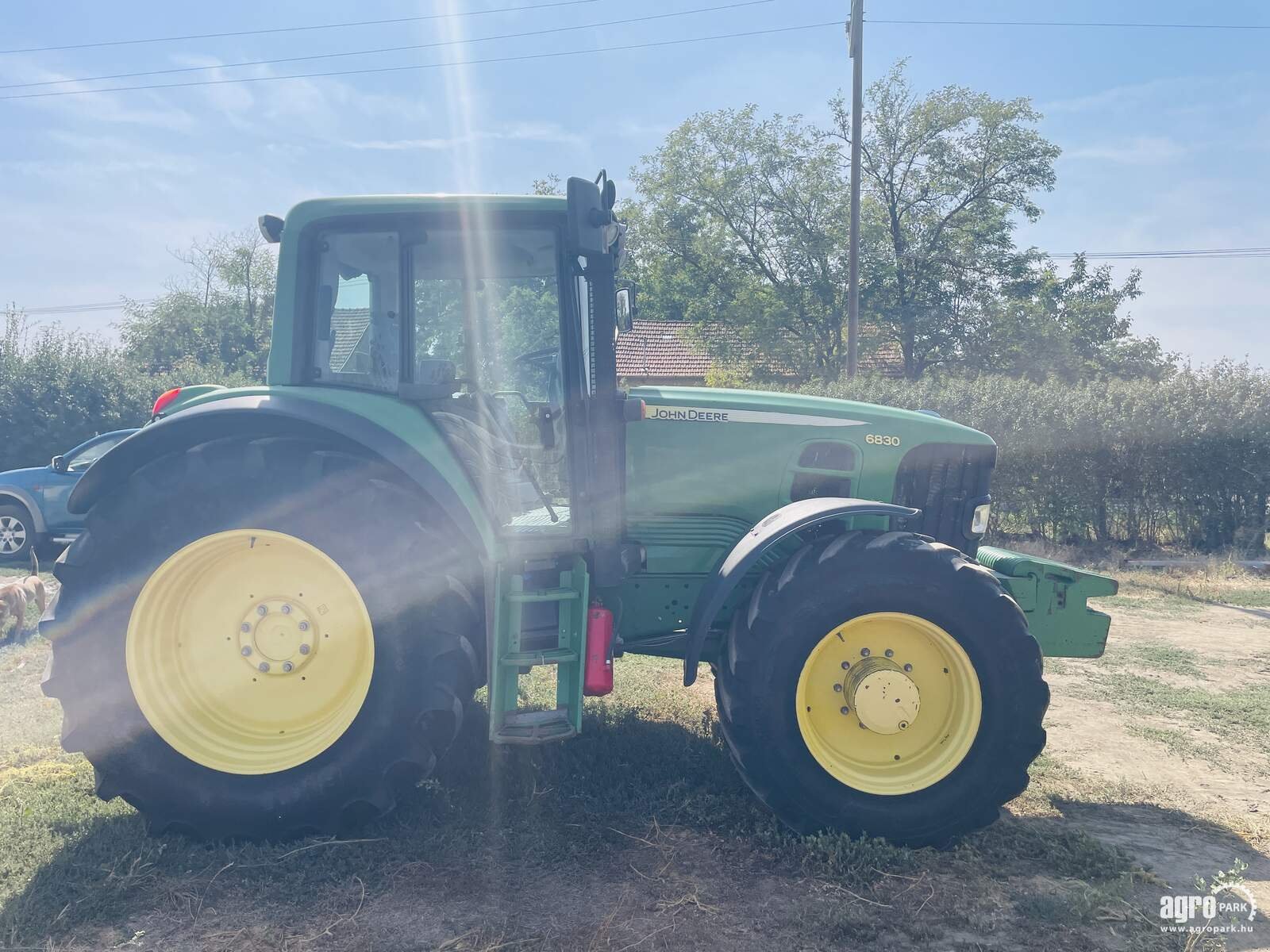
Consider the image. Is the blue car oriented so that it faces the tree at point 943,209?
no

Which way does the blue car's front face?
to the viewer's left

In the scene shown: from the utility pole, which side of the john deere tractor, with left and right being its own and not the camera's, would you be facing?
left

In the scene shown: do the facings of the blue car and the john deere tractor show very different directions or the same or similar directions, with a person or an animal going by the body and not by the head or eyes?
very different directions

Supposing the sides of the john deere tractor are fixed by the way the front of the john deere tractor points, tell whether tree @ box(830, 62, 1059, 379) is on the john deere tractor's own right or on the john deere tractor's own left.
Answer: on the john deere tractor's own left

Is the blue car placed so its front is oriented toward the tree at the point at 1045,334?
no

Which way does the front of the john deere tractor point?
to the viewer's right

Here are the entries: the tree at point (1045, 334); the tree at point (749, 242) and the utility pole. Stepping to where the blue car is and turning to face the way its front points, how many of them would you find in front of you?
0

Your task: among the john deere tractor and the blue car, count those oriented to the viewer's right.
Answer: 1

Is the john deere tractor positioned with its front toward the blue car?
no

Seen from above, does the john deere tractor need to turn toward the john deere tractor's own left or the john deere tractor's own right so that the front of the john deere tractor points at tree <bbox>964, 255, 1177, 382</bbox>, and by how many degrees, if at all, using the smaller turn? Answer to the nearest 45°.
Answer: approximately 45° to the john deere tractor's own left
